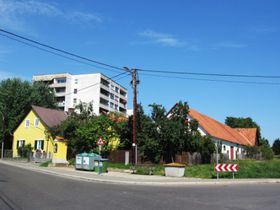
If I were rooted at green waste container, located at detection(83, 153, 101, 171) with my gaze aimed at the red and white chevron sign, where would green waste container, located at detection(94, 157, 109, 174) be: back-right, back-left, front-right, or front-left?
front-right

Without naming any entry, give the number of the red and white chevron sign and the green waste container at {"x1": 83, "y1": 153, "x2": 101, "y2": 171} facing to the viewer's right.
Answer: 0

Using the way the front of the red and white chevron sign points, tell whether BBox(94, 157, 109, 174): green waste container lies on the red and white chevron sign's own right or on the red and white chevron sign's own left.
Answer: on the red and white chevron sign's own right

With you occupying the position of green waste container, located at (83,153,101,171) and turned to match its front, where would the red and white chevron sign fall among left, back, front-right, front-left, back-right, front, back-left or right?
left

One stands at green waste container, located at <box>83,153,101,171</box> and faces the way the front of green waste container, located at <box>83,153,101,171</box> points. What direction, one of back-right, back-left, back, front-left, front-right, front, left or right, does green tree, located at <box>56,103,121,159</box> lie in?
back-right

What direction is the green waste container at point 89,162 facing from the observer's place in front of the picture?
facing the viewer and to the left of the viewer

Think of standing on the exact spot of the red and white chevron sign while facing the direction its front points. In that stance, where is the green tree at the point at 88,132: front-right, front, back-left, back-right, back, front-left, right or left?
back-right

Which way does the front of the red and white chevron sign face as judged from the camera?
facing the viewer

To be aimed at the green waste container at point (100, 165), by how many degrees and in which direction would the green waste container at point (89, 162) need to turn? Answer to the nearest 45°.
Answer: approximately 90° to its left

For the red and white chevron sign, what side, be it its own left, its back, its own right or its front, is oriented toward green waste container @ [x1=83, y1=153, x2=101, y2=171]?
right

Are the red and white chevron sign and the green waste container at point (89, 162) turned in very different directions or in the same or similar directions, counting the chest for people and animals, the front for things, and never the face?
same or similar directions
